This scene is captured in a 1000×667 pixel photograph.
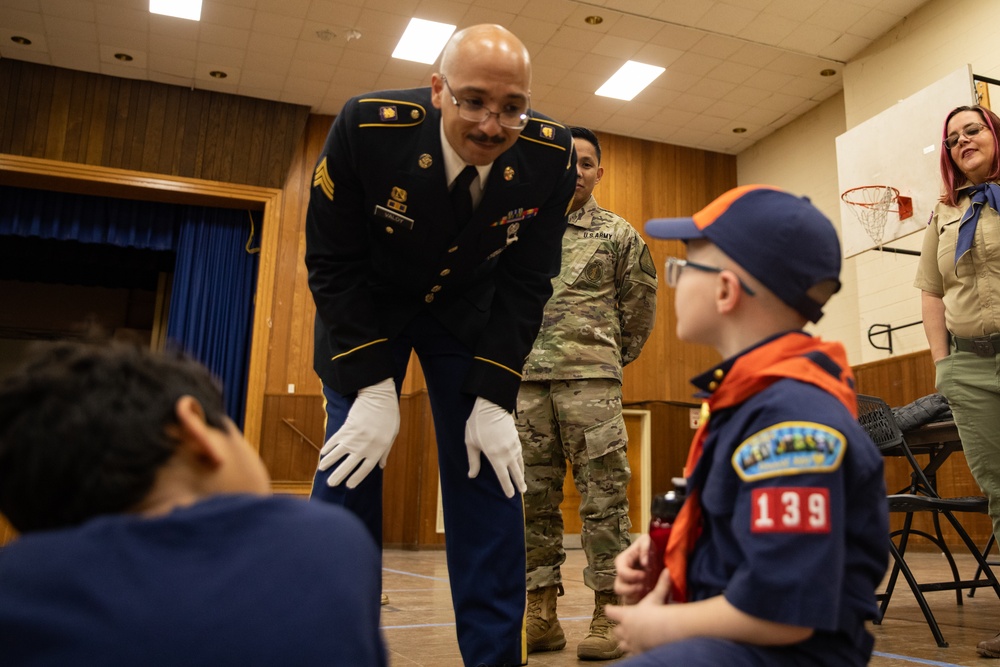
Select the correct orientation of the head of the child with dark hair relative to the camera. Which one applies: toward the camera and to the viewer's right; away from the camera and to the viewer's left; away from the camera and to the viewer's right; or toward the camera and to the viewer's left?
away from the camera and to the viewer's right

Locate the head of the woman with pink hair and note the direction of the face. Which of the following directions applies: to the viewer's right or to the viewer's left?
to the viewer's left

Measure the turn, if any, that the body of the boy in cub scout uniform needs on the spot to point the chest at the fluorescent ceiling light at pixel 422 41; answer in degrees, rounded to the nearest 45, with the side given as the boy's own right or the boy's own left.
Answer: approximately 45° to the boy's own right

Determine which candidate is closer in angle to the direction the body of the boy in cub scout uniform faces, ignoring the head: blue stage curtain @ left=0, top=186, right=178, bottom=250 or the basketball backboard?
the blue stage curtain

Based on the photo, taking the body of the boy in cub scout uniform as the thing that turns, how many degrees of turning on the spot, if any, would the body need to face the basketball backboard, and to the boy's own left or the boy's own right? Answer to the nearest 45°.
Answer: approximately 90° to the boy's own right

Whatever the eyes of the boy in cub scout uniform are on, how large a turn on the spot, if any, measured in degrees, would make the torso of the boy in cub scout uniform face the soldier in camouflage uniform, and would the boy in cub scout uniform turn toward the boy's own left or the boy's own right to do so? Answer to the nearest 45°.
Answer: approximately 90° to the boy's own right

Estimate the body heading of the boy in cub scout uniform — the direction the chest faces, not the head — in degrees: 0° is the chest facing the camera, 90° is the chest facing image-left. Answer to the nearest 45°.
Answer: approximately 90°

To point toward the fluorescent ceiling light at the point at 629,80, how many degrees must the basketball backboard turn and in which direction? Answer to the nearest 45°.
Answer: approximately 45° to its right

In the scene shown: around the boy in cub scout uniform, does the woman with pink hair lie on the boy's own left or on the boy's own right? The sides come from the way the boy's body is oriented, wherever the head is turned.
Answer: on the boy's own right
